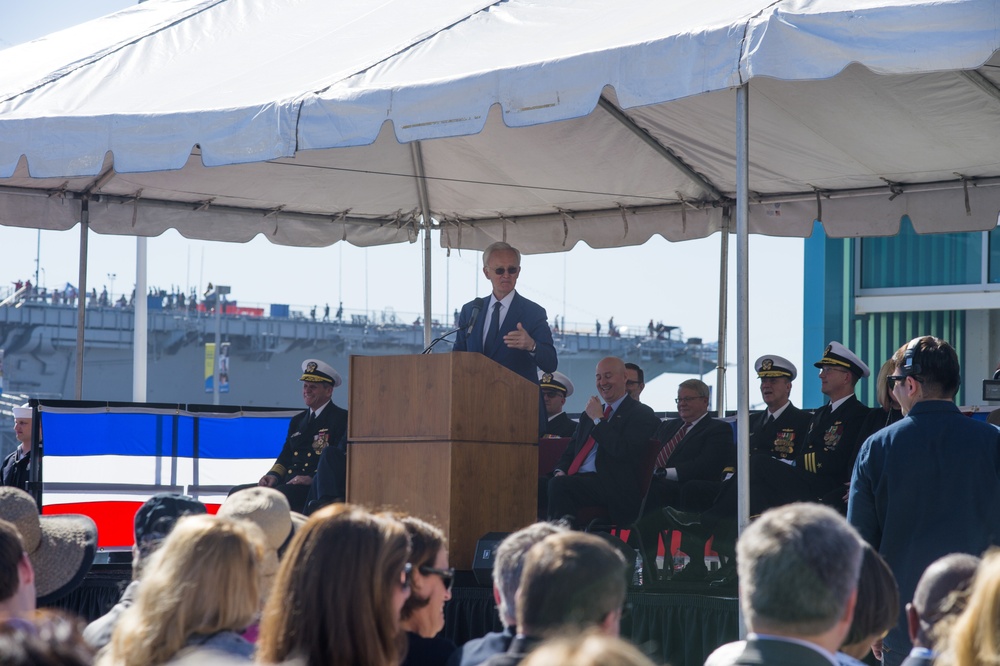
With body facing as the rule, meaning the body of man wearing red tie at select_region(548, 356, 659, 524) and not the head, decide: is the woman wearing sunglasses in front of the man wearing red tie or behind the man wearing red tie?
in front

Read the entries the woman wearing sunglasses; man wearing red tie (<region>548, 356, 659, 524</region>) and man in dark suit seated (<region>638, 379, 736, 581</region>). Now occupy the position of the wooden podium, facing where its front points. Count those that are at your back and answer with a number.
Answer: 2

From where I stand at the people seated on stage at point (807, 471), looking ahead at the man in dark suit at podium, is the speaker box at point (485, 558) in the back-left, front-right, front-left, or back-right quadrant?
front-left

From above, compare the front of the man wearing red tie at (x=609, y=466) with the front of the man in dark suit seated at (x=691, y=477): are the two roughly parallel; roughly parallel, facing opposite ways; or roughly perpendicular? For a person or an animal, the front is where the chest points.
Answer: roughly parallel

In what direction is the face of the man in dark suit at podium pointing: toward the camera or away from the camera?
toward the camera

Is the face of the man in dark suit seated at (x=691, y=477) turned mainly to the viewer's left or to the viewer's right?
to the viewer's left

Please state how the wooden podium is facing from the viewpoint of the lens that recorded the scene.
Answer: facing the viewer and to the left of the viewer
